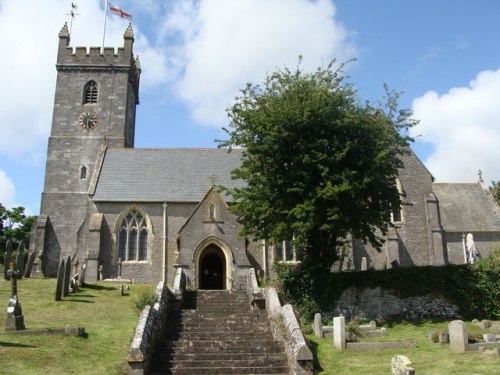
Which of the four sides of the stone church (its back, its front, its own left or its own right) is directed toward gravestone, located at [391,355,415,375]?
front

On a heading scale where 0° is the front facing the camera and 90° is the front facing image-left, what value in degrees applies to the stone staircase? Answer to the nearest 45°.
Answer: approximately 0°

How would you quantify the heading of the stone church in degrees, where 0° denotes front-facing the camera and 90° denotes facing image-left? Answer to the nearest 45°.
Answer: approximately 0°

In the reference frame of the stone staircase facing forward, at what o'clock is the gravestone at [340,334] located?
The gravestone is roughly at 9 o'clock from the stone staircase.

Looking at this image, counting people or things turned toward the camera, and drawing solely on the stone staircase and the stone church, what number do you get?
2

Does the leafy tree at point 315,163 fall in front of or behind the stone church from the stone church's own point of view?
in front

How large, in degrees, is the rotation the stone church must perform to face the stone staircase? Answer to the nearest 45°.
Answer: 0° — it already faces it

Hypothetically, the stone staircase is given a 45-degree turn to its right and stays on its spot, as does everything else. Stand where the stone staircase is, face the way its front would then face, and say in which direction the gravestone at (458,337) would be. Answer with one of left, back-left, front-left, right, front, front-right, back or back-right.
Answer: back-left

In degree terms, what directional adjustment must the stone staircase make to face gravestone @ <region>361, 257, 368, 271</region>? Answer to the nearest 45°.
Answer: approximately 135° to its left
